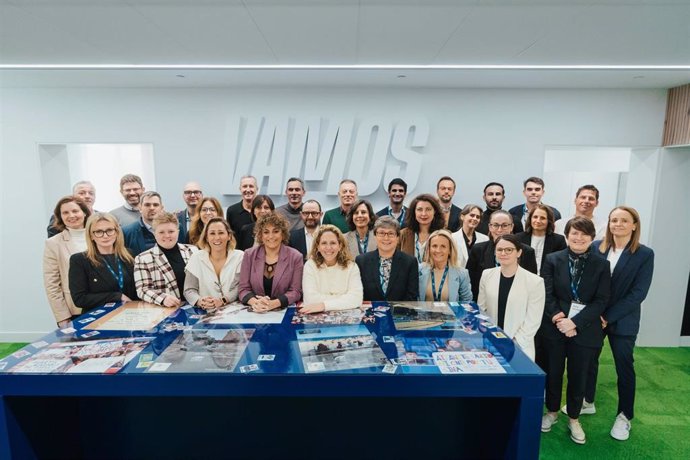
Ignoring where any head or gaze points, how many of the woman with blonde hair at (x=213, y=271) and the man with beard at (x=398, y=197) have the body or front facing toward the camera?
2

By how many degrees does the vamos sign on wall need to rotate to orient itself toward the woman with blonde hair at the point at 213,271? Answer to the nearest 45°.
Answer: approximately 45° to its right

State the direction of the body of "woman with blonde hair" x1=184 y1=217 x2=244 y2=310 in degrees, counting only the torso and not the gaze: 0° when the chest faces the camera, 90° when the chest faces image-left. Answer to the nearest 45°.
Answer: approximately 0°

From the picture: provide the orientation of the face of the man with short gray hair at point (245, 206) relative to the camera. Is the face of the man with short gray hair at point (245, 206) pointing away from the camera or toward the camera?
toward the camera

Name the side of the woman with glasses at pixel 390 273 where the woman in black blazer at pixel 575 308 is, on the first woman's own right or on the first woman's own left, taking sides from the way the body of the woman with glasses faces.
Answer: on the first woman's own left

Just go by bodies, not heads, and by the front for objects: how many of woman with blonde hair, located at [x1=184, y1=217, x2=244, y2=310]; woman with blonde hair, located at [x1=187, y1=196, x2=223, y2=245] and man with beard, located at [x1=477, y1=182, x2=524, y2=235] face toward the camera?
3

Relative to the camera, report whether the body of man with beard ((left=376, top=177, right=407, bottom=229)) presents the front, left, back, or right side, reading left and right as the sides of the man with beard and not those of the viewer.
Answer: front

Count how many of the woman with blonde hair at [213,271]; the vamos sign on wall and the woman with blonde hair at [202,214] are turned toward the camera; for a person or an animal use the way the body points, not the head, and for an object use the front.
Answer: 3

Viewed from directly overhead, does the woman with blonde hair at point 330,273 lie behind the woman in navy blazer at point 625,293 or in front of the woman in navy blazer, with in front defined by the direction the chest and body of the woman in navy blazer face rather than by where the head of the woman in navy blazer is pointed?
in front

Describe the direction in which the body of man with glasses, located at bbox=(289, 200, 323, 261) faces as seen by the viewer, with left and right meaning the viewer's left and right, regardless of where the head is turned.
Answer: facing the viewer

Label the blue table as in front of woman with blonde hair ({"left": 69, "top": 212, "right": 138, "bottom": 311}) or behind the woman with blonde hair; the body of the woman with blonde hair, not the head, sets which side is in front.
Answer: in front
